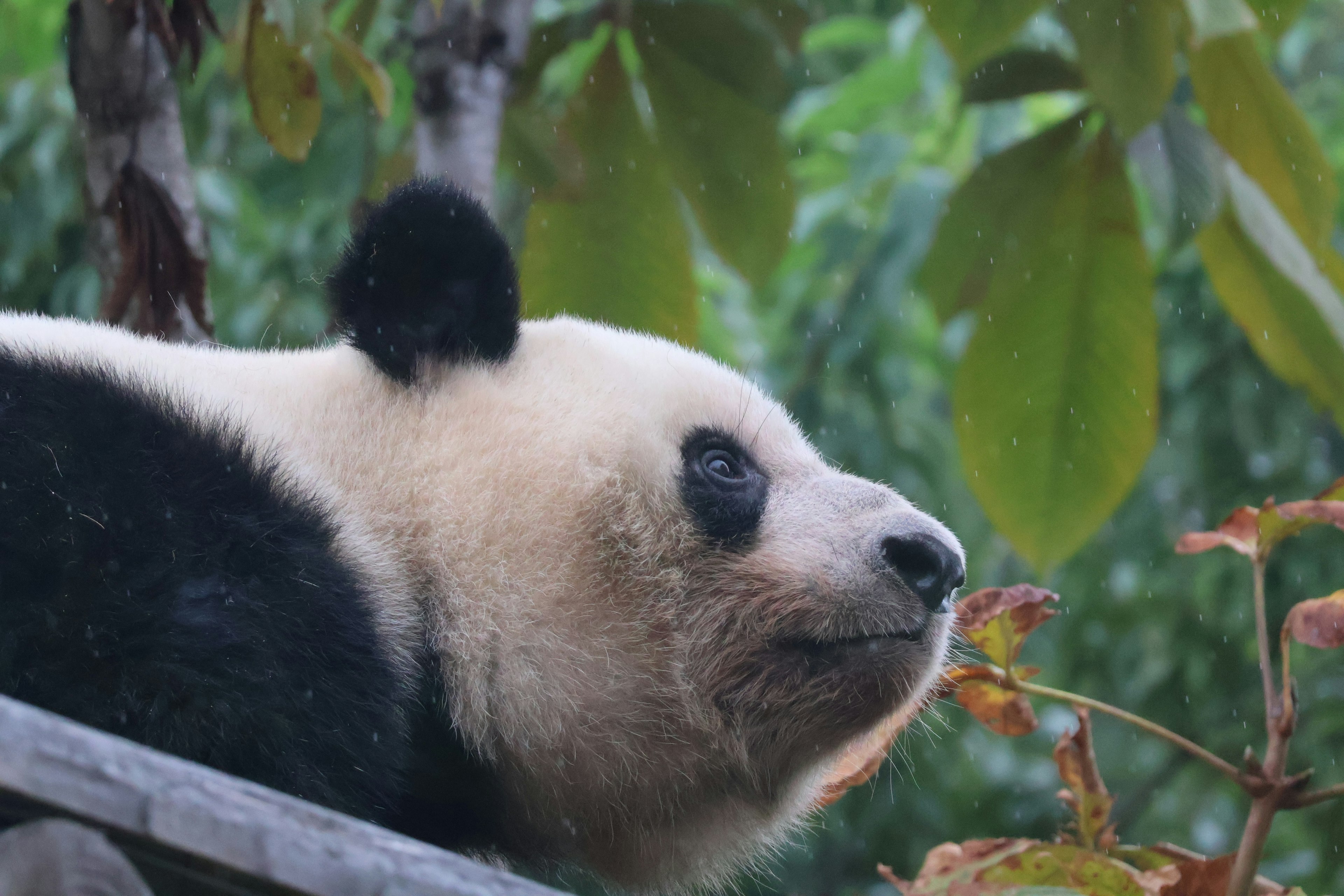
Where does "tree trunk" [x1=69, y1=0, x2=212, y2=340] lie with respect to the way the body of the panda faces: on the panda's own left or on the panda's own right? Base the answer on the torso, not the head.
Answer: on the panda's own left

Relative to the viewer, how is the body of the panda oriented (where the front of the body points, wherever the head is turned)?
to the viewer's right

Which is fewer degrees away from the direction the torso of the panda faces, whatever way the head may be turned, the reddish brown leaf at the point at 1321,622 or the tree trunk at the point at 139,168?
the reddish brown leaf

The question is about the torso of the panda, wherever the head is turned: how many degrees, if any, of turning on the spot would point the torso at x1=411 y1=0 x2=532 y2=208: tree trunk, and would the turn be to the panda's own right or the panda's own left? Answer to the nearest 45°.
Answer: approximately 90° to the panda's own left

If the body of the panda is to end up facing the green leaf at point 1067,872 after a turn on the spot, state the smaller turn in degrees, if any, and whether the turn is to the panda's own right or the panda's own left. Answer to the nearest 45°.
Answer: approximately 45° to the panda's own right
